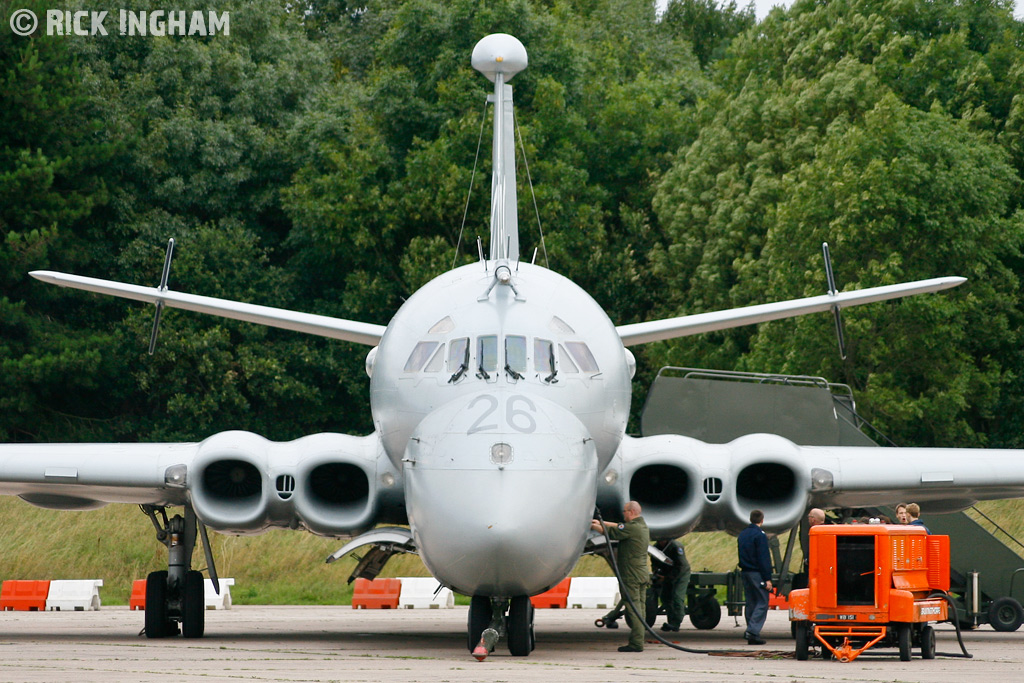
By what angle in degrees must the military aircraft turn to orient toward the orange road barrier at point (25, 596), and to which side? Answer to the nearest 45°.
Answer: approximately 135° to its right

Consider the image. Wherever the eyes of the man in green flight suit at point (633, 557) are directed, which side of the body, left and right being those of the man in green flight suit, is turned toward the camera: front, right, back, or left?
left

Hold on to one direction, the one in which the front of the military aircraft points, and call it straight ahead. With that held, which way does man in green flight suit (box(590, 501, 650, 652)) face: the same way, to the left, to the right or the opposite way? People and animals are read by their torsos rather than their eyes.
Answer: to the right

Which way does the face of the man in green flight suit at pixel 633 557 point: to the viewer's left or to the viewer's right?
to the viewer's left

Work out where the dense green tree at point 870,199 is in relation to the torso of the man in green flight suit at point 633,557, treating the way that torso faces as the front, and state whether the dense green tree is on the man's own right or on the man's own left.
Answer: on the man's own right

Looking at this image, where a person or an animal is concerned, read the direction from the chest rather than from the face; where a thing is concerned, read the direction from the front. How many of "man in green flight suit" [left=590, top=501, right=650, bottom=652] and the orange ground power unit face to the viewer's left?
1

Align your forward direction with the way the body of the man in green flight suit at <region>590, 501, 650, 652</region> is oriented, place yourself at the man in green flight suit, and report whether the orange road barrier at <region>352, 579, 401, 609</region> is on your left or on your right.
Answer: on your right

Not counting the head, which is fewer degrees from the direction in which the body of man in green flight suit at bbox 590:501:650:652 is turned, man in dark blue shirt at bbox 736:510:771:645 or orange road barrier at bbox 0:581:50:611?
the orange road barrier

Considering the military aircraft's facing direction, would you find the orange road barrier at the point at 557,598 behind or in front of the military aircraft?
behind

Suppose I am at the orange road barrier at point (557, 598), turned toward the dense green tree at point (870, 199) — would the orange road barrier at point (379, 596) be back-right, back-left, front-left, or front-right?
back-left
